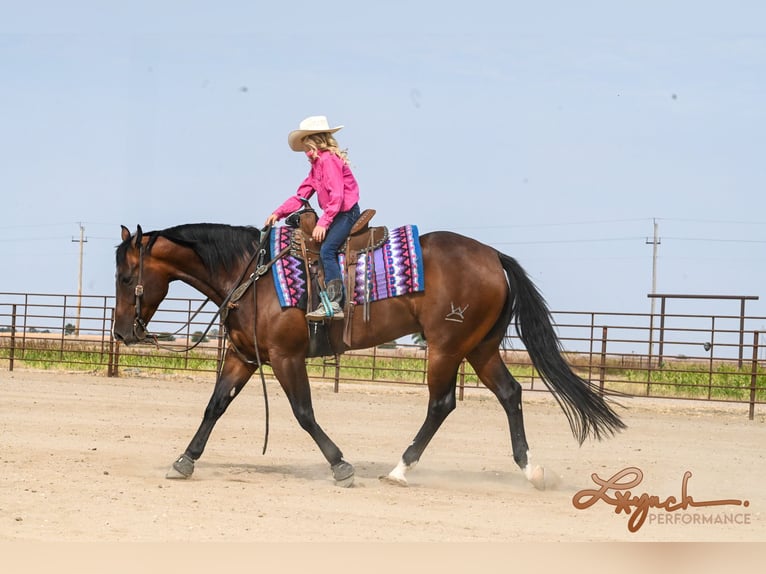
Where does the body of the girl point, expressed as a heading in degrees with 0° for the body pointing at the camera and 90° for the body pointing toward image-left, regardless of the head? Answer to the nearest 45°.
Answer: approximately 90°

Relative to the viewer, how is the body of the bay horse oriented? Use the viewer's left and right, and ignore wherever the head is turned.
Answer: facing to the left of the viewer

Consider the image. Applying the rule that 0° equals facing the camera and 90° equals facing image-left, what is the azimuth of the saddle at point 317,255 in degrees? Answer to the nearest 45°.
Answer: approximately 90°
